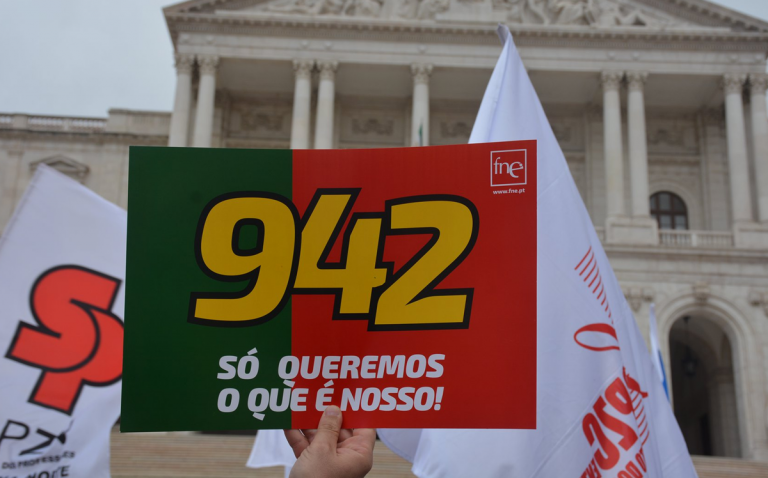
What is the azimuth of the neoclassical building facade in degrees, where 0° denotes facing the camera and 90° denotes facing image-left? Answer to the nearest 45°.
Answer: approximately 0°

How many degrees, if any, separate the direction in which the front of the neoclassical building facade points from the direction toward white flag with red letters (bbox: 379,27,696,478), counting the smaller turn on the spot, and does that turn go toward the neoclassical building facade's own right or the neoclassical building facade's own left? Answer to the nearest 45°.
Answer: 0° — it already faces it
